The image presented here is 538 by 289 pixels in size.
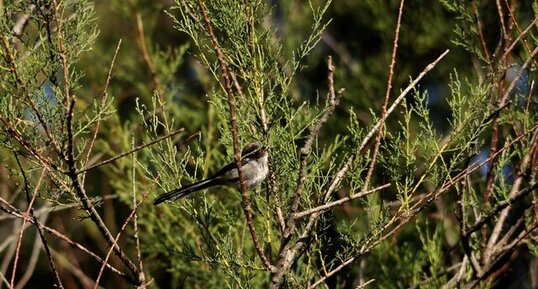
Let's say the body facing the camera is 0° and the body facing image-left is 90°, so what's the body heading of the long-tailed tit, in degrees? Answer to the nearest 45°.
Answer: approximately 270°
